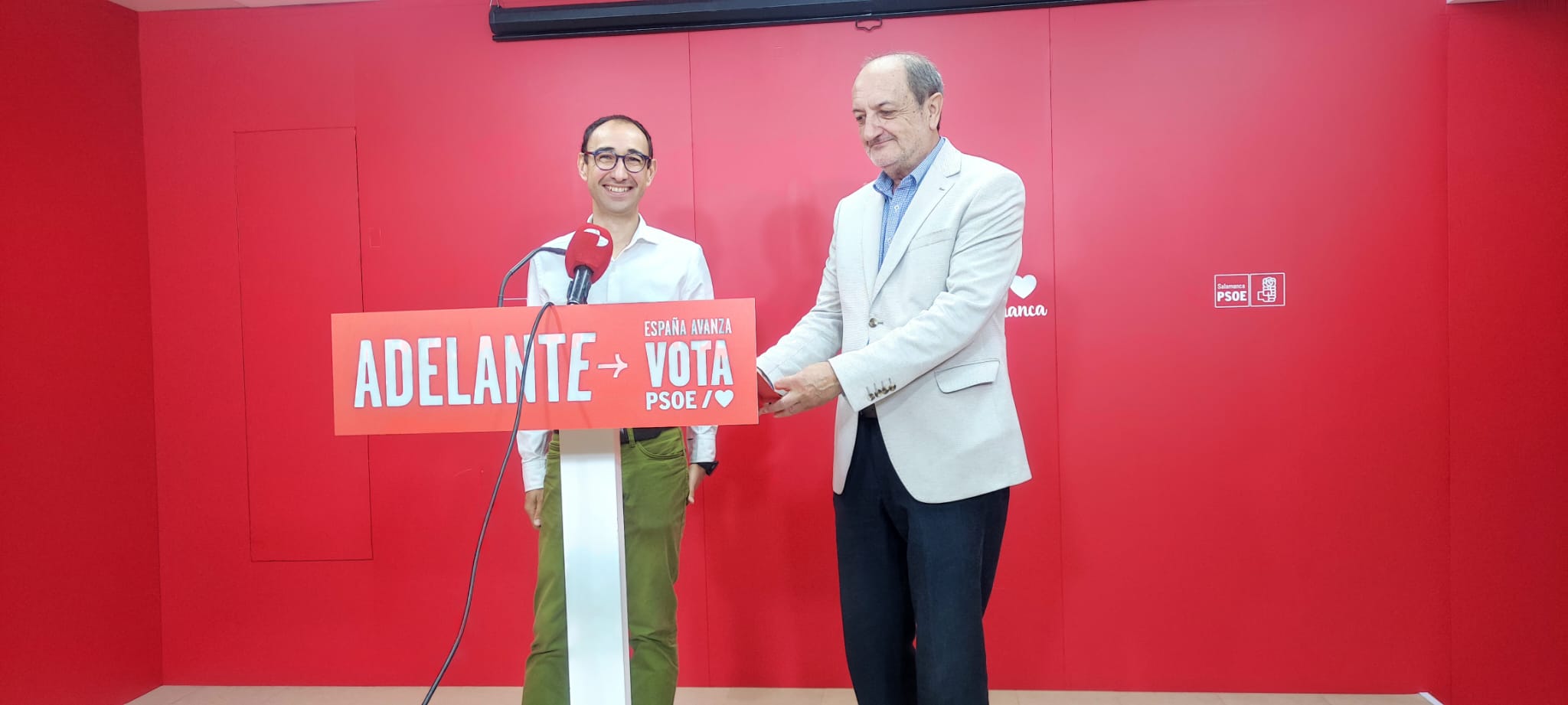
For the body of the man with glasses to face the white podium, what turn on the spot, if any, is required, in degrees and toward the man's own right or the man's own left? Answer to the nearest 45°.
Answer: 0° — they already face it

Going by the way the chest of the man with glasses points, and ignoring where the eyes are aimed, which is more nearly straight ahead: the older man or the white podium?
the white podium

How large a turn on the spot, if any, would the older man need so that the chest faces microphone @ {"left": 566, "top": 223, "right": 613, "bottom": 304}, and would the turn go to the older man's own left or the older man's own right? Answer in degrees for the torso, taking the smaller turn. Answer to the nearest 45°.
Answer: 0° — they already face it

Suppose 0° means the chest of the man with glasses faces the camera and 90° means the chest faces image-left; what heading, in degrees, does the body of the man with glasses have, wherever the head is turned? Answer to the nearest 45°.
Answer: approximately 0°

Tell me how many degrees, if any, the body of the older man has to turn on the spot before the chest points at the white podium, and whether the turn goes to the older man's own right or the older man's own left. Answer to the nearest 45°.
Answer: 0° — they already face it

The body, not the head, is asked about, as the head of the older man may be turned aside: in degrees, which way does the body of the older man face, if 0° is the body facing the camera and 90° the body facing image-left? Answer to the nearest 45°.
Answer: approximately 45°

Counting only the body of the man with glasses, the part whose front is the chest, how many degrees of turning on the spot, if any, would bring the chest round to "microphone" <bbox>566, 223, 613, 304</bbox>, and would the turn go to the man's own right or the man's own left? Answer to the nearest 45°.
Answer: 0° — they already face it

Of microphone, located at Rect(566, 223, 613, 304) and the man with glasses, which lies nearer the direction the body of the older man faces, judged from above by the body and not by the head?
the microphone

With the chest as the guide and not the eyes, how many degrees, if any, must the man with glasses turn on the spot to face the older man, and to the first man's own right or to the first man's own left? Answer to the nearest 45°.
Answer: approximately 45° to the first man's own left
